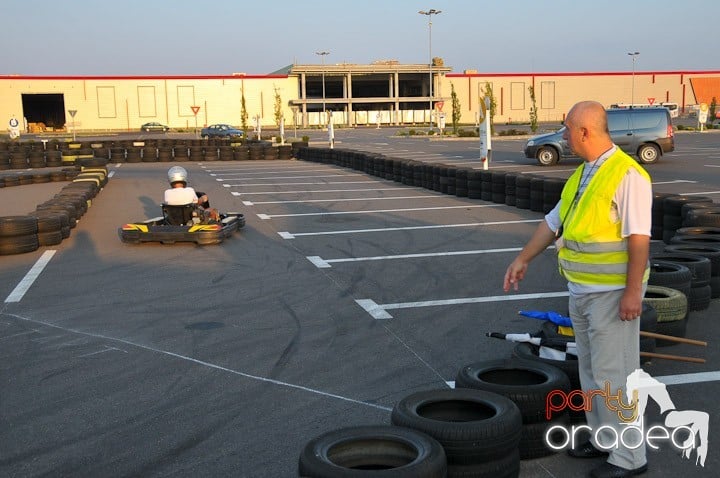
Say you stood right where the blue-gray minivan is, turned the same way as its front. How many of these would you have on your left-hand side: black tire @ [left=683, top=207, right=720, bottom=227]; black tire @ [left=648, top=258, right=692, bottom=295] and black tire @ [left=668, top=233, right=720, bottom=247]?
3

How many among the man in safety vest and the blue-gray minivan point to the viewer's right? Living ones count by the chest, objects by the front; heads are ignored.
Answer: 0

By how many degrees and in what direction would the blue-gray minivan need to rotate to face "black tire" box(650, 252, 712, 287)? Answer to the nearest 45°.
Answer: approximately 90° to its left

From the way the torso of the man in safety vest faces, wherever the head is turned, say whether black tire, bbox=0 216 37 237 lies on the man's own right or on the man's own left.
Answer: on the man's own right

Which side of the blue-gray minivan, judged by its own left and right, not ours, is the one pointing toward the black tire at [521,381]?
left

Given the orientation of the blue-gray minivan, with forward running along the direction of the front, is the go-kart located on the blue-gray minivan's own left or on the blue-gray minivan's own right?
on the blue-gray minivan's own left

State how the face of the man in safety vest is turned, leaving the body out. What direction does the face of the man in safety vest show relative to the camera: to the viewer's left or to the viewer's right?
to the viewer's left

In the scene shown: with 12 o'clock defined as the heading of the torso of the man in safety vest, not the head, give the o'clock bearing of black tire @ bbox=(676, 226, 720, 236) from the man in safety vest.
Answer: The black tire is roughly at 5 o'clock from the man in safety vest.

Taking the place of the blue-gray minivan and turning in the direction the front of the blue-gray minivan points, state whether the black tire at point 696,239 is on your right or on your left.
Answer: on your left

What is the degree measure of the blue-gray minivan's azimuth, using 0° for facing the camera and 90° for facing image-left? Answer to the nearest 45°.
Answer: approximately 90°

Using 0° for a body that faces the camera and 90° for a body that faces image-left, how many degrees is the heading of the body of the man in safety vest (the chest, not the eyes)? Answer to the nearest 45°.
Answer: approximately 45°
